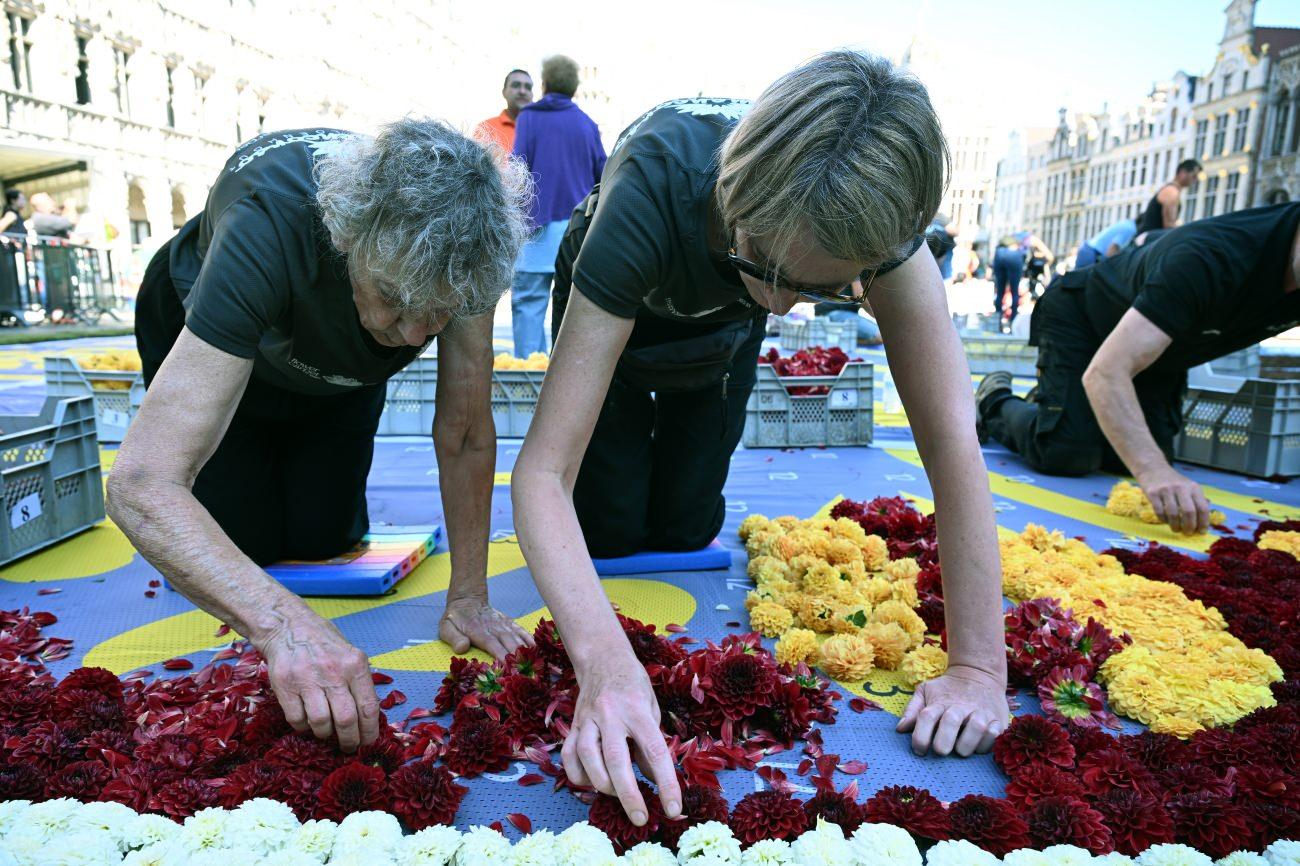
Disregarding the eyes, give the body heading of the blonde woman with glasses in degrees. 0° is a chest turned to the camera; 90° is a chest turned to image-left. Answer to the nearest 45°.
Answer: approximately 315°

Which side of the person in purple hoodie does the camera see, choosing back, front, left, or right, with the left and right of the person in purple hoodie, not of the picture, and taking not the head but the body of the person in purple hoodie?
back

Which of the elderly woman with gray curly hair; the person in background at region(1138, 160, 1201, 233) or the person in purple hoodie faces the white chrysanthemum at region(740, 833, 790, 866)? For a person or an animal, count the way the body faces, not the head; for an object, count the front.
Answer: the elderly woman with gray curly hair

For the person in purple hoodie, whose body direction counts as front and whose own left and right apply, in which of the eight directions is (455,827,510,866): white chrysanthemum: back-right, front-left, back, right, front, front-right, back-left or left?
back

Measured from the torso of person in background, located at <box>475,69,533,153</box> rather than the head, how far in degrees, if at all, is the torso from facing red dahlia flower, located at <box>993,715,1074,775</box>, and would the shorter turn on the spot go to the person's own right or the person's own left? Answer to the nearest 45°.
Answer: approximately 45° to the person's own right

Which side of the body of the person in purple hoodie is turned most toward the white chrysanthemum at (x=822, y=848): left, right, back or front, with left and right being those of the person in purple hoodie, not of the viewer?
back

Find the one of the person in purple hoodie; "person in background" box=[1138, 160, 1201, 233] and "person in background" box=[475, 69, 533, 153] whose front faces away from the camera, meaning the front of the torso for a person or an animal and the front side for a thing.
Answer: the person in purple hoodie

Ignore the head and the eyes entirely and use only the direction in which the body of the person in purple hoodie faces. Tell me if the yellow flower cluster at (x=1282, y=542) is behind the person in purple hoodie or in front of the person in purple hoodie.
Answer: behind

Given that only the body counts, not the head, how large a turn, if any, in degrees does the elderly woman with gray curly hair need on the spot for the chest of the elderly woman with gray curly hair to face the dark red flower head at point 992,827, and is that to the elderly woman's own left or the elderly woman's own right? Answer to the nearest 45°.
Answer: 0° — they already face it

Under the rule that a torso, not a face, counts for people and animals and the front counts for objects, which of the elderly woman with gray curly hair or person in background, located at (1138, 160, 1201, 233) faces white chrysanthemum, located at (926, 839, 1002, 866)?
the elderly woman with gray curly hair
